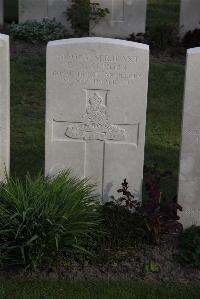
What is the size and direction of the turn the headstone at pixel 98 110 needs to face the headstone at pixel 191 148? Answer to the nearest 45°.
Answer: approximately 90° to its left

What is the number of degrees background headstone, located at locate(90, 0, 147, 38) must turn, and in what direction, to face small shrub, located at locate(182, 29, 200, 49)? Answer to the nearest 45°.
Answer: approximately 90° to its left

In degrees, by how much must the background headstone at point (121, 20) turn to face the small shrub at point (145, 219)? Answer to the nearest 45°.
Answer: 0° — it already faces it

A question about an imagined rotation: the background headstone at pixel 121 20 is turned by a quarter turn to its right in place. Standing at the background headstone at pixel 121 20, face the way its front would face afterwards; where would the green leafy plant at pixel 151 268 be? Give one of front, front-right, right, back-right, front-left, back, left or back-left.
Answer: left

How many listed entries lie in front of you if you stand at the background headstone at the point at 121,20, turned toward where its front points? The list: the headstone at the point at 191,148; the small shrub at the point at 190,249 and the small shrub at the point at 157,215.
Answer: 3

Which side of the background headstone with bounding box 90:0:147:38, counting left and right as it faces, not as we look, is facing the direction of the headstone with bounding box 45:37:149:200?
front

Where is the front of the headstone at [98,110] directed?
toward the camera

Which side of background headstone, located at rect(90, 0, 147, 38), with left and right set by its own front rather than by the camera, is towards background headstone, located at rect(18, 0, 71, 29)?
right

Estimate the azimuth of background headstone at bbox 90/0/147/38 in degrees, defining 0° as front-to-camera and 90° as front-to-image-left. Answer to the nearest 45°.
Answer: approximately 0°

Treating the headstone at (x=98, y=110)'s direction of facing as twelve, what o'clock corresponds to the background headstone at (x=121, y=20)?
The background headstone is roughly at 6 o'clock from the headstone.

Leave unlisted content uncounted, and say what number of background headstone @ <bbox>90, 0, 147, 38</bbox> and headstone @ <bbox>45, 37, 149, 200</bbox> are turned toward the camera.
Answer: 2

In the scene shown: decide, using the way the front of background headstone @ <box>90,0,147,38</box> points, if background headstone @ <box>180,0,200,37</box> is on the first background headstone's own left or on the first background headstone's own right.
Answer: on the first background headstone's own left
